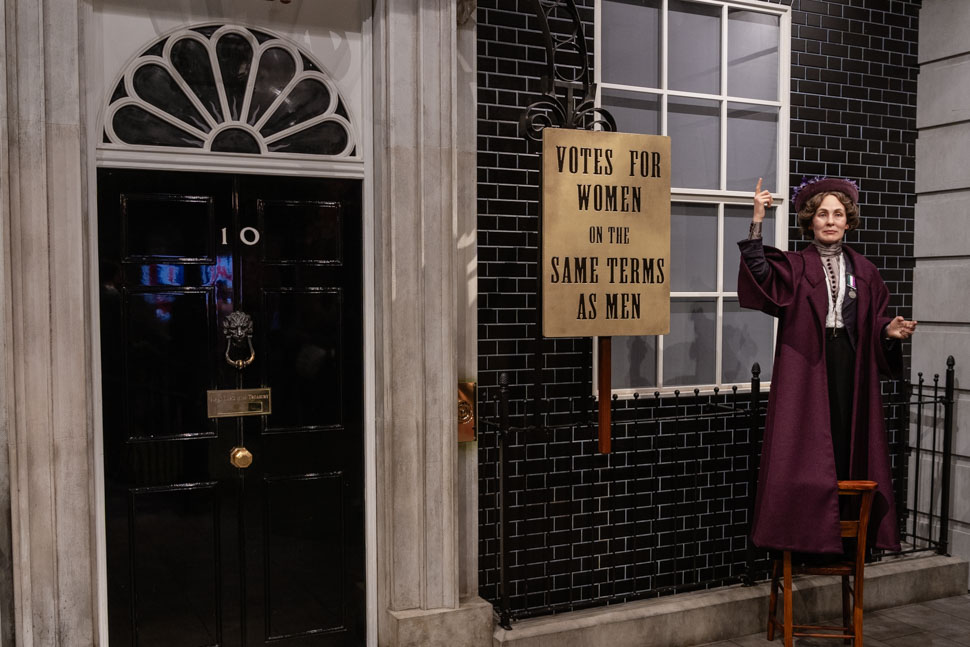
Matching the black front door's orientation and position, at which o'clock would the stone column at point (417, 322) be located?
The stone column is roughly at 9 o'clock from the black front door.

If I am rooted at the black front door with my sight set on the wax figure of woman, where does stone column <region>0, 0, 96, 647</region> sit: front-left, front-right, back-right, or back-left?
back-right

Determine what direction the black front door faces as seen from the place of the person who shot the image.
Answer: facing the viewer

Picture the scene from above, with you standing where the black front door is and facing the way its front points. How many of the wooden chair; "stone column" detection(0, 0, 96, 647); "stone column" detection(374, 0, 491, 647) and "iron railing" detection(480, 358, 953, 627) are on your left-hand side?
3

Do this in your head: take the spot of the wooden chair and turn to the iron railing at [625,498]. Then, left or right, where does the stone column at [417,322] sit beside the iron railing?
left

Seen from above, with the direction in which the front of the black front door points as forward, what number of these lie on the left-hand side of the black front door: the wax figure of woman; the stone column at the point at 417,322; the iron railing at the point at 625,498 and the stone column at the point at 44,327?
3

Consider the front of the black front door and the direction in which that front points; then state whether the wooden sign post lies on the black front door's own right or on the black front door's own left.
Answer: on the black front door's own left

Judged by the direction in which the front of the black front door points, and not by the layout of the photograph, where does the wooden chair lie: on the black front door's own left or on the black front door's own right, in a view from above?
on the black front door's own left

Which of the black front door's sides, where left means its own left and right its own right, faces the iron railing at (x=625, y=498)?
left

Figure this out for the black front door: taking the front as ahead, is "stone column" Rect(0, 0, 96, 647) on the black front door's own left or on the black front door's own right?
on the black front door's own right

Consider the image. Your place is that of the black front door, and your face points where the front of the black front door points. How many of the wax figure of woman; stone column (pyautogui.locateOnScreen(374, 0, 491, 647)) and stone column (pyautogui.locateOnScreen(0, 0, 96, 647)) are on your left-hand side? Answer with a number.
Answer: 2

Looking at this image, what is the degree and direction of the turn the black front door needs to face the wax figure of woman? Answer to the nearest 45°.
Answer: approximately 90° to its left

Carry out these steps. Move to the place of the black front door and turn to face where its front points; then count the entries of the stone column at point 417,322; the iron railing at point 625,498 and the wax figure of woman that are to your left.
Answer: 3

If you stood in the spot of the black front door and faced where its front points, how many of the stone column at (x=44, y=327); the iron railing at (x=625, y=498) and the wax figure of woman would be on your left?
2
